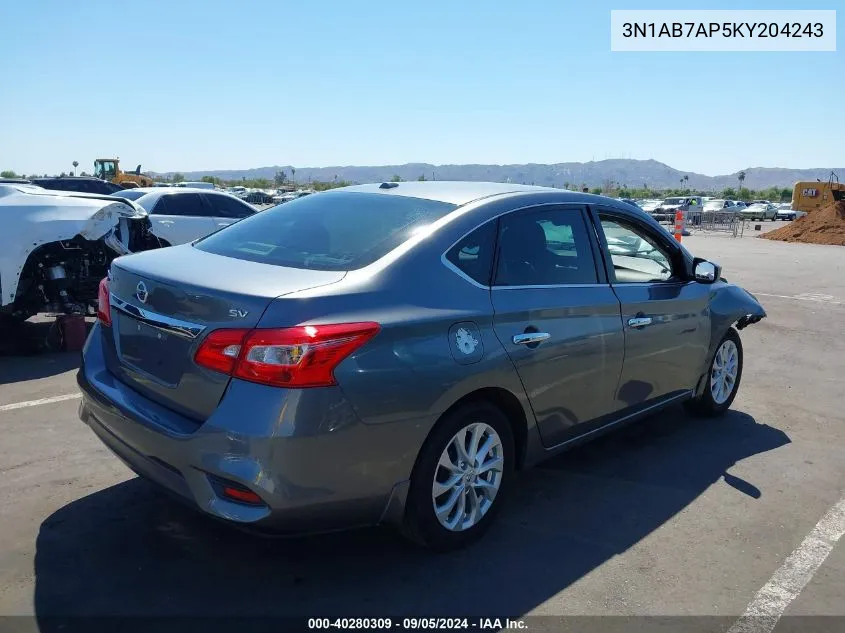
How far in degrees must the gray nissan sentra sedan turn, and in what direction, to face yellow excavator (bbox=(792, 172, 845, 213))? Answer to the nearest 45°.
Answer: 0° — it already faces it

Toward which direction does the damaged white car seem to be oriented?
to the viewer's right

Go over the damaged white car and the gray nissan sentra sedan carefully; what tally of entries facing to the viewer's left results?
0

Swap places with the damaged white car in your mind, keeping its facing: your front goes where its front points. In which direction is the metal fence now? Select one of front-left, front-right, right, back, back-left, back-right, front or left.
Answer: front-left

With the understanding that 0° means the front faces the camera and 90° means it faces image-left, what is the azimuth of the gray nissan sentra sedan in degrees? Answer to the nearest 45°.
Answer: approximately 225°
